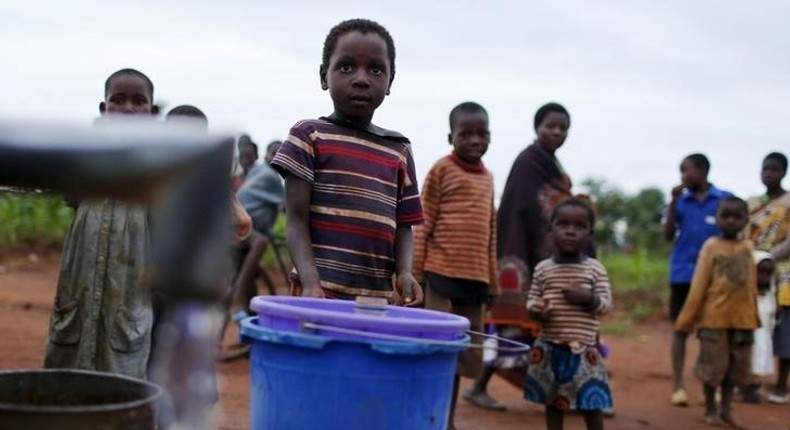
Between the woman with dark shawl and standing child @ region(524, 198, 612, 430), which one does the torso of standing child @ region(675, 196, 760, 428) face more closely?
the standing child

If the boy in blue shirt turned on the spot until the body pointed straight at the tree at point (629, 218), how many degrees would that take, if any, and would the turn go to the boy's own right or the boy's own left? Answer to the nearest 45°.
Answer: approximately 135° to the boy's own right

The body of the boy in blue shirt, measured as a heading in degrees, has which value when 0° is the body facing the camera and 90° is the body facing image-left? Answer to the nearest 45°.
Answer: approximately 45°

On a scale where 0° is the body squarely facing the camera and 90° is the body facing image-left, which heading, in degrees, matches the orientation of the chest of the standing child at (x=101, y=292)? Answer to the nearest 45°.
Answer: approximately 0°
